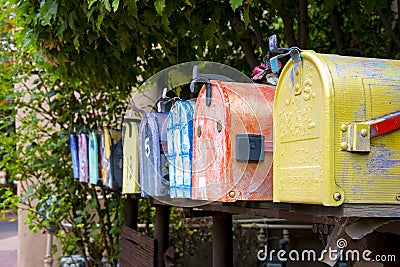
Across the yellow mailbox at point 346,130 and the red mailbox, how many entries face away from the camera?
0
